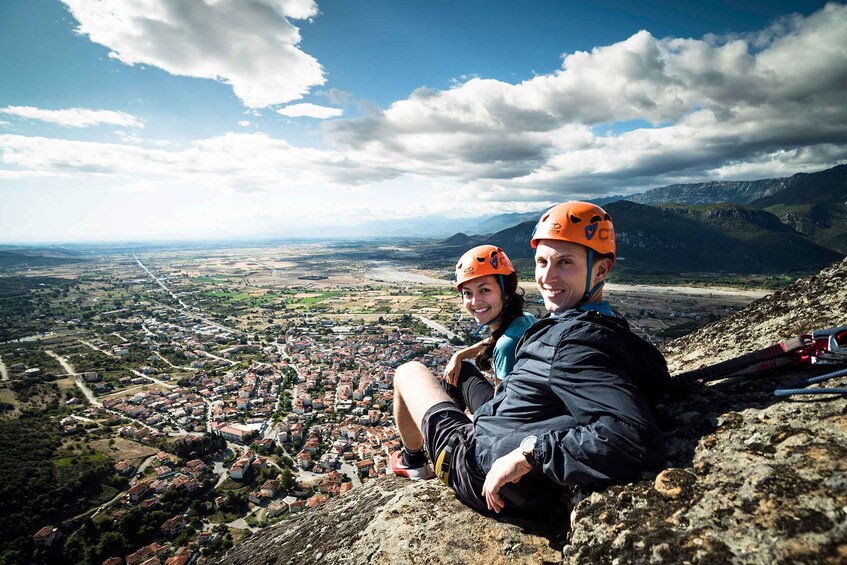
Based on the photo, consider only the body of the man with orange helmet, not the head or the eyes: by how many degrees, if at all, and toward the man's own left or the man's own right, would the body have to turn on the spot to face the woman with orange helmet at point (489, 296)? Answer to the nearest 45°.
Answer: approximately 90° to the man's own right

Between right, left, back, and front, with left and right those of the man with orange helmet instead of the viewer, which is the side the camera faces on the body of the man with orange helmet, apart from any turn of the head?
left
